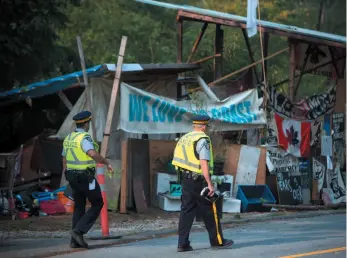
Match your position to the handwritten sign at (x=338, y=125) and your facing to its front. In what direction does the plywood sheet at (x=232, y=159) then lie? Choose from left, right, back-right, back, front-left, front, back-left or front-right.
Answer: front-right

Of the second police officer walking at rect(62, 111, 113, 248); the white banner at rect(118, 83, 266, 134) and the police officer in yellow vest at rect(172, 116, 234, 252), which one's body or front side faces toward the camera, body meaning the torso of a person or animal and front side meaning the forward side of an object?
the white banner

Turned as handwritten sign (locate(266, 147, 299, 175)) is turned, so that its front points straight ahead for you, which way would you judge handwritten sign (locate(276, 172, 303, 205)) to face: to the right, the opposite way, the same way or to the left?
the same way

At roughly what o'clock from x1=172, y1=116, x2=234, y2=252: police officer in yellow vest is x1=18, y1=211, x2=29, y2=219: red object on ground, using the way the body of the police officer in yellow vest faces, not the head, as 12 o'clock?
The red object on ground is roughly at 9 o'clock from the police officer in yellow vest.

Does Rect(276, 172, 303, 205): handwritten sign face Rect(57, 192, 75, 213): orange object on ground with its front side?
no

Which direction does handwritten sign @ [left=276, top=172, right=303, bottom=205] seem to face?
toward the camera

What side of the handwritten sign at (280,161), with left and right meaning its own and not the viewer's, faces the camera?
front

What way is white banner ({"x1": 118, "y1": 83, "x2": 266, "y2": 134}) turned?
toward the camera

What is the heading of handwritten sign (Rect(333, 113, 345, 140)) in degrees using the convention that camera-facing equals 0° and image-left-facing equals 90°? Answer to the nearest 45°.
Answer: approximately 0°

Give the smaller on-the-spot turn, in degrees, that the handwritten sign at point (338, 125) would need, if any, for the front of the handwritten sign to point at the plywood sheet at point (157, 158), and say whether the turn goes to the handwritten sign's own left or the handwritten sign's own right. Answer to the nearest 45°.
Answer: approximately 45° to the handwritten sign's own right

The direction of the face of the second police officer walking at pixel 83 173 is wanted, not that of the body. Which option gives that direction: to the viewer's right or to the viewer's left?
to the viewer's right

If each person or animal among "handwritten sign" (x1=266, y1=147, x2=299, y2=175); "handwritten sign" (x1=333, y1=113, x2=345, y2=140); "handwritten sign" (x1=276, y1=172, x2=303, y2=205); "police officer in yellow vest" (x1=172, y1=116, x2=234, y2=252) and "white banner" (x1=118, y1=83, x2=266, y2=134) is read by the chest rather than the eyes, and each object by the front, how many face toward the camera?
4

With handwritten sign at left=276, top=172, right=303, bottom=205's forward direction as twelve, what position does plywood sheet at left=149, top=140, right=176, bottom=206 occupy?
The plywood sheet is roughly at 2 o'clock from the handwritten sign.

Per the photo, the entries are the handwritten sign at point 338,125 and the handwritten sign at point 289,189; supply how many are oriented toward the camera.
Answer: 2

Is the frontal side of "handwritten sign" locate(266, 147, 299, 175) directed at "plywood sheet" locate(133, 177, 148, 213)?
no
